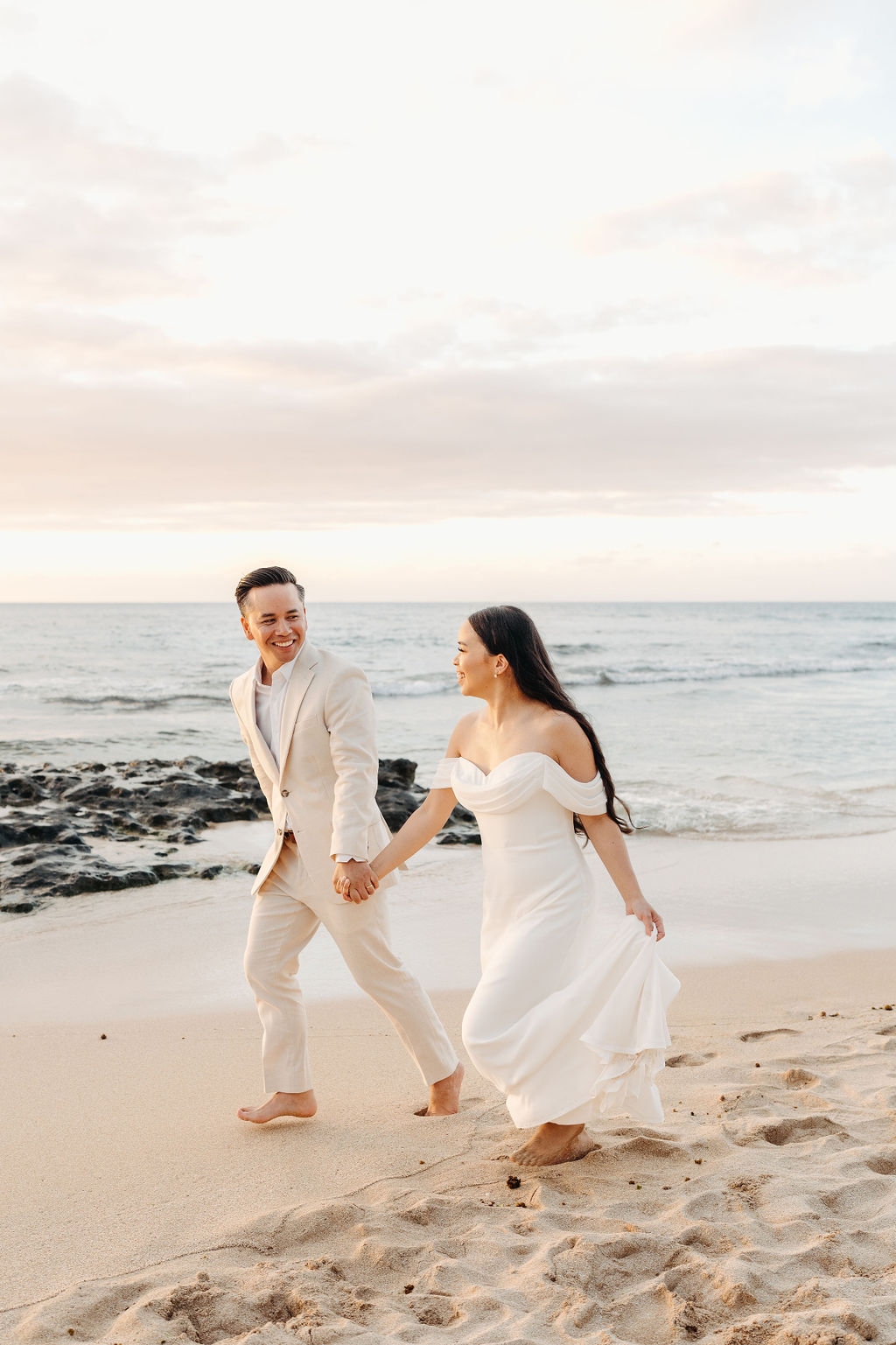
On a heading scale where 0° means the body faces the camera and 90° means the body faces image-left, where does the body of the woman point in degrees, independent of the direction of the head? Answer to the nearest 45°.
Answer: approximately 45°

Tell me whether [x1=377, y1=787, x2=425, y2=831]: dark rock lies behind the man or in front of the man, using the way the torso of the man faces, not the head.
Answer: behind

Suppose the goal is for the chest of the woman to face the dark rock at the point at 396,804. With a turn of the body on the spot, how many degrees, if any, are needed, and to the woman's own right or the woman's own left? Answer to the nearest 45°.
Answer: approximately 135° to the woman's own right

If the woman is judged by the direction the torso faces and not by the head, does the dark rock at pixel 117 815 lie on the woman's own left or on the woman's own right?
on the woman's own right

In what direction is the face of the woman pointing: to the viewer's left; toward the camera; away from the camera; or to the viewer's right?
to the viewer's left

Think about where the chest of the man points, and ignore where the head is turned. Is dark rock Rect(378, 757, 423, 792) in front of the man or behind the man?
behind

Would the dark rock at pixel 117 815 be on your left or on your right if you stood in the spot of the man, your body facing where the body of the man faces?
on your right

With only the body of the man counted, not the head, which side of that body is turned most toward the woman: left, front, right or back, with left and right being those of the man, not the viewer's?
left

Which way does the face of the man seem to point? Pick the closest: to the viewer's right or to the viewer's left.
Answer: to the viewer's right

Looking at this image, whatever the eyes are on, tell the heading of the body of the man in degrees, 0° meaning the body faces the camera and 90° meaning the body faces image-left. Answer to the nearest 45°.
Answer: approximately 45°
